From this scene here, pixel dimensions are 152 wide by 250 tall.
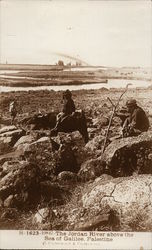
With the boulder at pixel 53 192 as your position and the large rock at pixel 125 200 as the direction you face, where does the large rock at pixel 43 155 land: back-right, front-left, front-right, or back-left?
back-left

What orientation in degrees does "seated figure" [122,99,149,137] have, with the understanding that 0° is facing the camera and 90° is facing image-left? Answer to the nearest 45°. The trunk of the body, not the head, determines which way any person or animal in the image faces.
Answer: approximately 90°

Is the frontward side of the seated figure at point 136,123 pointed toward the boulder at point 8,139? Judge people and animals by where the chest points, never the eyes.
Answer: yes
